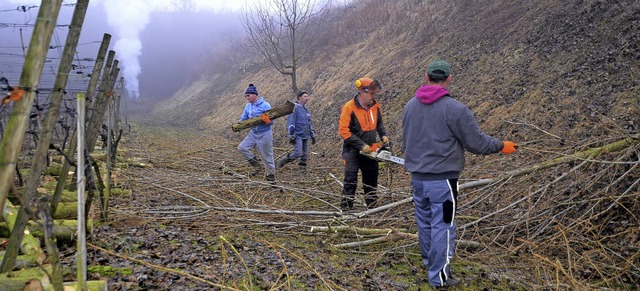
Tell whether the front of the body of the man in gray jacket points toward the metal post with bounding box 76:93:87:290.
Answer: no

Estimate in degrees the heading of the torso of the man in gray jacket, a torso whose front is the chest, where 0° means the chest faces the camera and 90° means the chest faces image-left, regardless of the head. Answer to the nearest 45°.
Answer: approximately 225°

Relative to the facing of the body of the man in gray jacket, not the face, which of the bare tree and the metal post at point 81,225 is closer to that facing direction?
the bare tree

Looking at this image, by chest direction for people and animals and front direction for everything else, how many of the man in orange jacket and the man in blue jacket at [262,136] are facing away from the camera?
0

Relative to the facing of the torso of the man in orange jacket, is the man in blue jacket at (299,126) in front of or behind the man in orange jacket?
behind

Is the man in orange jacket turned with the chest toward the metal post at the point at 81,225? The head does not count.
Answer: no

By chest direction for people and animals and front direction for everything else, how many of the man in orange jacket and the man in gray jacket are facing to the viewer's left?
0

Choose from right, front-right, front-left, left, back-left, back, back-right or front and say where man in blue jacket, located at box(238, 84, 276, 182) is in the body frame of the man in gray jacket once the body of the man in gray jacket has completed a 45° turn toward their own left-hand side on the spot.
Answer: front-left

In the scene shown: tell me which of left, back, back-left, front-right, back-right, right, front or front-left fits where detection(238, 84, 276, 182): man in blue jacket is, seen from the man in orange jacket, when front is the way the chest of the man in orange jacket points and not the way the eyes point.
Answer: back

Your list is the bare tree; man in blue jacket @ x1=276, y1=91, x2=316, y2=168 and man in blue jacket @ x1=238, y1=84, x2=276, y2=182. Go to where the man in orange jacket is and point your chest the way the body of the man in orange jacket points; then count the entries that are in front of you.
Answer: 0

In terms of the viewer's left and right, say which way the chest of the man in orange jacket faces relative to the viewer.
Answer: facing the viewer and to the right of the viewer

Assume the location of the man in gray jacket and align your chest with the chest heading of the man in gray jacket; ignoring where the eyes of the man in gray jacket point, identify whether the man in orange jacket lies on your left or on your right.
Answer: on your left
